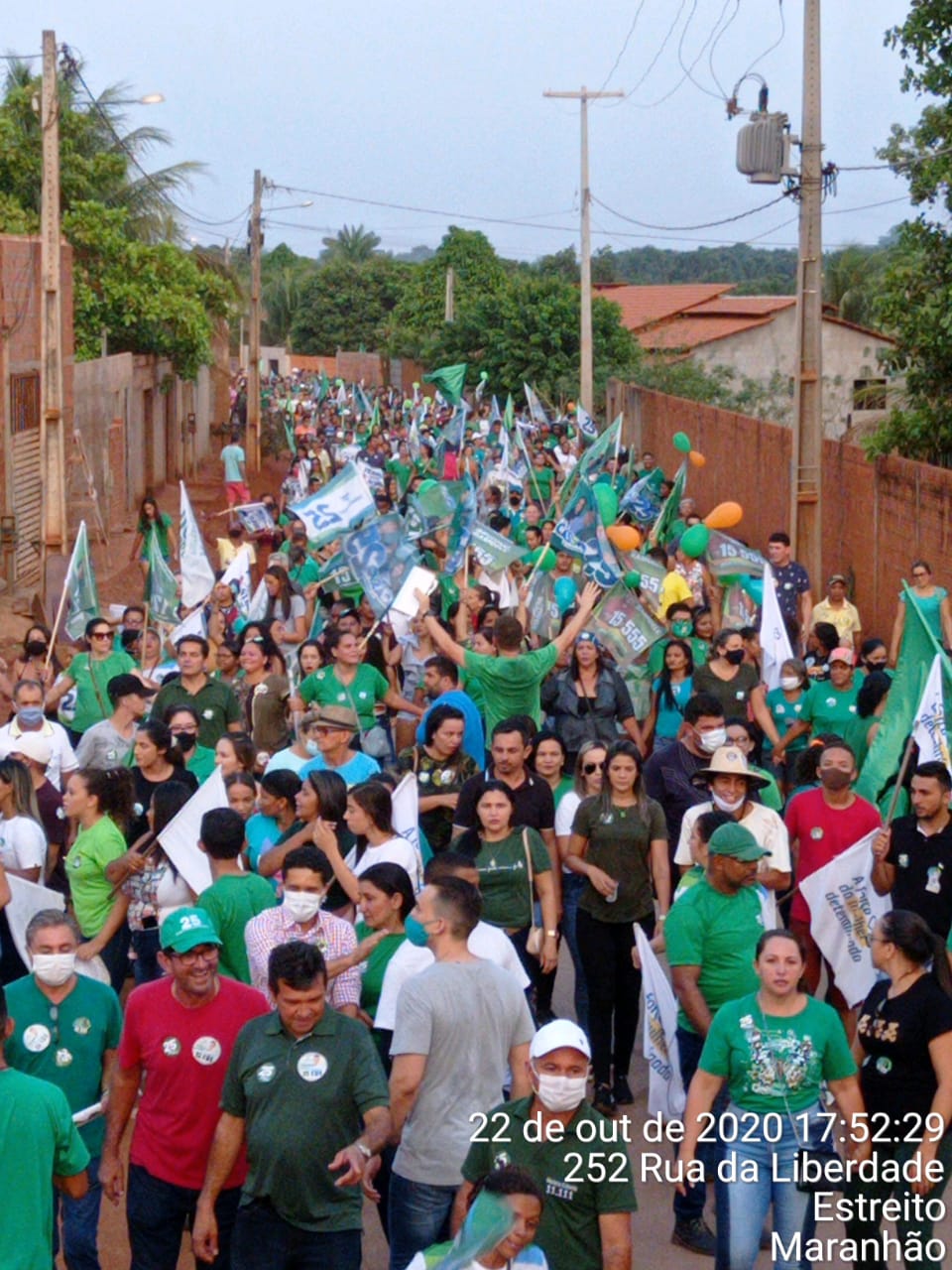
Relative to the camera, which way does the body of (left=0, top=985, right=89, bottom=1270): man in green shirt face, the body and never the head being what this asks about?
away from the camera

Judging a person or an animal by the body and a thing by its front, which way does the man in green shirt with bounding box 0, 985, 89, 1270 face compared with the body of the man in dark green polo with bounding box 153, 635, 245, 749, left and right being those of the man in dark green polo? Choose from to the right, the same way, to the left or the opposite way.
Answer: the opposite way

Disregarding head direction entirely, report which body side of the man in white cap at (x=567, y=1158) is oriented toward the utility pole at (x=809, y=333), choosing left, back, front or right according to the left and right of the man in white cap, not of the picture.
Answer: back

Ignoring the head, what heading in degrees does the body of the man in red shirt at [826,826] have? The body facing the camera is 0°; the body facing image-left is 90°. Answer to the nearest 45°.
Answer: approximately 0°

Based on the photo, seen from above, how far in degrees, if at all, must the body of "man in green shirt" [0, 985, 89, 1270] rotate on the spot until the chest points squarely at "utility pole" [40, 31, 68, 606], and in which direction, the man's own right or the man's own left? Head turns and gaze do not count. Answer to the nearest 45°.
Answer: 0° — they already face it

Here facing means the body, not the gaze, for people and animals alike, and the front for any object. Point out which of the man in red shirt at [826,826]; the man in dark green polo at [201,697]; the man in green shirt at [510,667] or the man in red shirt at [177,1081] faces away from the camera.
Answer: the man in green shirt

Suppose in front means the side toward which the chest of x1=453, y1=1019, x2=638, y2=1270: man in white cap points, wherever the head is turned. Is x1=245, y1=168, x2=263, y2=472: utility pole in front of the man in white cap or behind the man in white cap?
behind

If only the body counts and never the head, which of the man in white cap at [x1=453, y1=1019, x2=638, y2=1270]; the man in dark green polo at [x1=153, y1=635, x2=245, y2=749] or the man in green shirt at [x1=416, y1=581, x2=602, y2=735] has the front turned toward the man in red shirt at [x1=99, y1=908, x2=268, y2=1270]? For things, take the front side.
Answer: the man in dark green polo

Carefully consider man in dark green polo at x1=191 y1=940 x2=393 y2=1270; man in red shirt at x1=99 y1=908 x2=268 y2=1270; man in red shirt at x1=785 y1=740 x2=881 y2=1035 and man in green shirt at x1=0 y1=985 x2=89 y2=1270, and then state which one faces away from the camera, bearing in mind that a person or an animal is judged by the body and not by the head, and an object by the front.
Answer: the man in green shirt

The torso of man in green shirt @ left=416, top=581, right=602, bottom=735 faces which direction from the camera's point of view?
away from the camera
